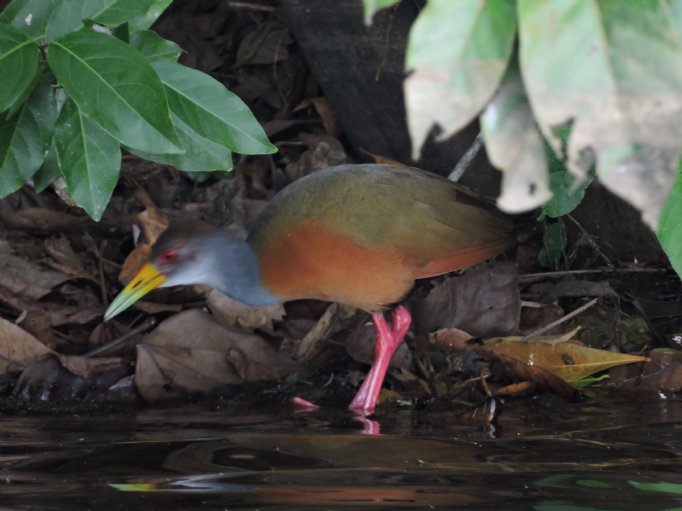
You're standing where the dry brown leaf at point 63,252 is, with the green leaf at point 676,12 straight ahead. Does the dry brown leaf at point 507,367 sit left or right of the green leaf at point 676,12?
left

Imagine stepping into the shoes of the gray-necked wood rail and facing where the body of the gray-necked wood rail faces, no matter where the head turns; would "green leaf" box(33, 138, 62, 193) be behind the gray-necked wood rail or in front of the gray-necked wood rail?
in front

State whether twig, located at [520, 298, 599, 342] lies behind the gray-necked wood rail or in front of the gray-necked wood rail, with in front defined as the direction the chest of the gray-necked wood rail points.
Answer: behind

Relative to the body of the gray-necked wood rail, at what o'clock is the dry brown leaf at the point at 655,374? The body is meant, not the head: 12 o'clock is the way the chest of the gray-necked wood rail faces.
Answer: The dry brown leaf is roughly at 6 o'clock from the gray-necked wood rail.

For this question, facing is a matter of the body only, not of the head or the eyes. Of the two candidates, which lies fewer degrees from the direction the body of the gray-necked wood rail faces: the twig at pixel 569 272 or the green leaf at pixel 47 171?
the green leaf

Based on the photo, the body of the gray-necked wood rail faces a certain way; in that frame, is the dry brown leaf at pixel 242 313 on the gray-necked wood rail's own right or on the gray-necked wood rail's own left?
on the gray-necked wood rail's own right

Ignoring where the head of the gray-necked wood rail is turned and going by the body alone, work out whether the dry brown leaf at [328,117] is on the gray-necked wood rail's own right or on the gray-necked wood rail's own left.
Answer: on the gray-necked wood rail's own right

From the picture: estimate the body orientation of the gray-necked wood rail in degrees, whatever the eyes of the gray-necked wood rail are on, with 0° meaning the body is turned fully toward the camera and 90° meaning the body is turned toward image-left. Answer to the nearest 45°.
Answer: approximately 90°

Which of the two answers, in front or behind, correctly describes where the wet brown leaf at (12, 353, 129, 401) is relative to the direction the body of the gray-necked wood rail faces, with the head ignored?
in front
